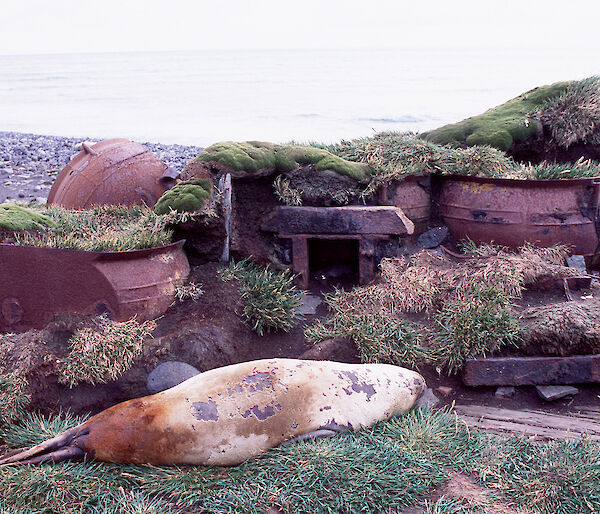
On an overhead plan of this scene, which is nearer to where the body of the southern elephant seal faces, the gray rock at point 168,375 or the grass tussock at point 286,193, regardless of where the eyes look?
the grass tussock

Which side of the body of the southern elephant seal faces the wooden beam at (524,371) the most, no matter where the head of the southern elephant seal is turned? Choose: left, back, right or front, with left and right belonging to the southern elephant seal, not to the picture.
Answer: front

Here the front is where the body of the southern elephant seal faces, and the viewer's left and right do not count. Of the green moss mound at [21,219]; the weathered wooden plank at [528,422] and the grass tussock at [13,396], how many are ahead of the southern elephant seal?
1

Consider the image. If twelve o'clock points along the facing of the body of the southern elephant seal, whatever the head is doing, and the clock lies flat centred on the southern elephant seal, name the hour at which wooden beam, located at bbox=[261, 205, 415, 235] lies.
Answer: The wooden beam is roughly at 10 o'clock from the southern elephant seal.

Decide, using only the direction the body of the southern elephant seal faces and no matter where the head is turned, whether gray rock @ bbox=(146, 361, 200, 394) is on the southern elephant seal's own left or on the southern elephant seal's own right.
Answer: on the southern elephant seal's own left

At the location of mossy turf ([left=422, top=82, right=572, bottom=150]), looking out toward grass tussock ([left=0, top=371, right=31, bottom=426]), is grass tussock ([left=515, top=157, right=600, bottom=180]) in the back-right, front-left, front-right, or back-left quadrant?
front-left

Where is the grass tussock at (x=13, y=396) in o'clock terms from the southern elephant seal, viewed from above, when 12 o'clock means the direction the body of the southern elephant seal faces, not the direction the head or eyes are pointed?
The grass tussock is roughly at 7 o'clock from the southern elephant seal.

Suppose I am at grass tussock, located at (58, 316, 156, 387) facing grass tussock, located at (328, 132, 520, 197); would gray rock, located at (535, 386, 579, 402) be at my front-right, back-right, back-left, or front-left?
front-right

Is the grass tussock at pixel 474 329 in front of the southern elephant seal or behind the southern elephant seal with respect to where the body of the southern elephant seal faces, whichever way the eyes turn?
in front

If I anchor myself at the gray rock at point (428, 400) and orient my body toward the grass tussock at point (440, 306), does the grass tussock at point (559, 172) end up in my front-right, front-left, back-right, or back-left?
front-right

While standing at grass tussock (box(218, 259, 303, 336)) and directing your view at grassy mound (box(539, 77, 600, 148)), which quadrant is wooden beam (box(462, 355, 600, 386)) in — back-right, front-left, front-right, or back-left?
front-right

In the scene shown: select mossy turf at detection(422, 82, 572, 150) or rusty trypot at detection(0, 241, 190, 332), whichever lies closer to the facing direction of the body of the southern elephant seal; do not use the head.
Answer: the mossy turf

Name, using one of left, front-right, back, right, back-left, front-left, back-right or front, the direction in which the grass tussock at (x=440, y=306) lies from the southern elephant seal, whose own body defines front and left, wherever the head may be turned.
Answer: front-left

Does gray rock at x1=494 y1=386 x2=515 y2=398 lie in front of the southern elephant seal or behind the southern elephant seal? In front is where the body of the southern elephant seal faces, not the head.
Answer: in front

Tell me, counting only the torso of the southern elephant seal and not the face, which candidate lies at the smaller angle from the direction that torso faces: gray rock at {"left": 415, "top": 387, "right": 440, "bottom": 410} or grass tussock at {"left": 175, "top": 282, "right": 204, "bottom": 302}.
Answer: the gray rock

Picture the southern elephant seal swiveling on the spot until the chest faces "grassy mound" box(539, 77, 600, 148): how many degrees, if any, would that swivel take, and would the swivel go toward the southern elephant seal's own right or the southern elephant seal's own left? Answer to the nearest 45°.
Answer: approximately 45° to the southern elephant seal's own left

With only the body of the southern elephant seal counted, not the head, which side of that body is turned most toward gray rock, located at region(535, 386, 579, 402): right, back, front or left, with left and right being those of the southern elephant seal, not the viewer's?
front

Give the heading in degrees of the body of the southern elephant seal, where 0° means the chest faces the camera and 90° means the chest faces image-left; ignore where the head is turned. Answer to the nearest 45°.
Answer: approximately 270°
